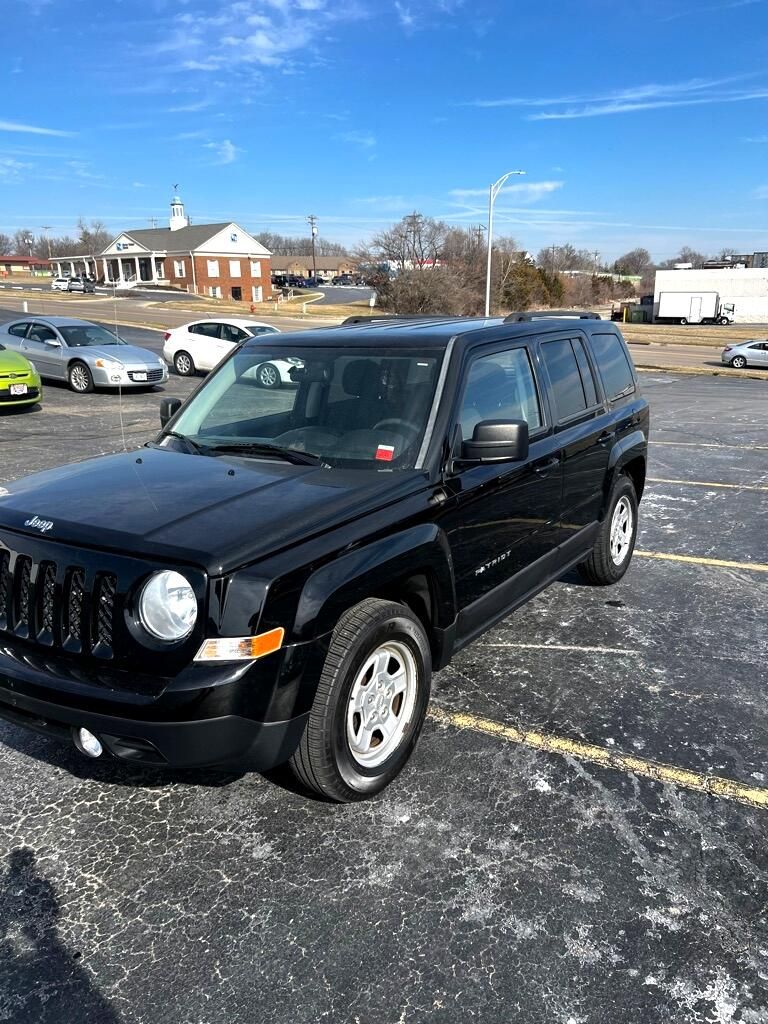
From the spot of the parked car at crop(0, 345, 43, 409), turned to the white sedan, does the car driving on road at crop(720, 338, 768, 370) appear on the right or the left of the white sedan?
right

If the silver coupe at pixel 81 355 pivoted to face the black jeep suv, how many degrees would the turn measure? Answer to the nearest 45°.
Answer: approximately 45° to its right

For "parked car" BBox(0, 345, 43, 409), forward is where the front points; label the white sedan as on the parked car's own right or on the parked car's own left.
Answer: on the parked car's own left

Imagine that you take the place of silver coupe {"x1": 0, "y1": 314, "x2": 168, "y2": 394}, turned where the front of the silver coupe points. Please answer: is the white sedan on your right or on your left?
on your left

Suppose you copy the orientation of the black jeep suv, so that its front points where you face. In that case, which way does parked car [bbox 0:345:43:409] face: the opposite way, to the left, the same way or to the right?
to the left

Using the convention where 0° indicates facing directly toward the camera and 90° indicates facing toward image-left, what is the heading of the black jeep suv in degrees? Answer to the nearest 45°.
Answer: approximately 45°

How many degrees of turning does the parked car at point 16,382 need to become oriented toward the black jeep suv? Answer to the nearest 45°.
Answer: approximately 45° to its right

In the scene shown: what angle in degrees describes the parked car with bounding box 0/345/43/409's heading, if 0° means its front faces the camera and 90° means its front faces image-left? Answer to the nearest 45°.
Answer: approximately 315°

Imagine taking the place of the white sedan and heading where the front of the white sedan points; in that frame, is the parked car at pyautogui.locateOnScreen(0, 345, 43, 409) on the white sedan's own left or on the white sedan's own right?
on the white sedan's own right
